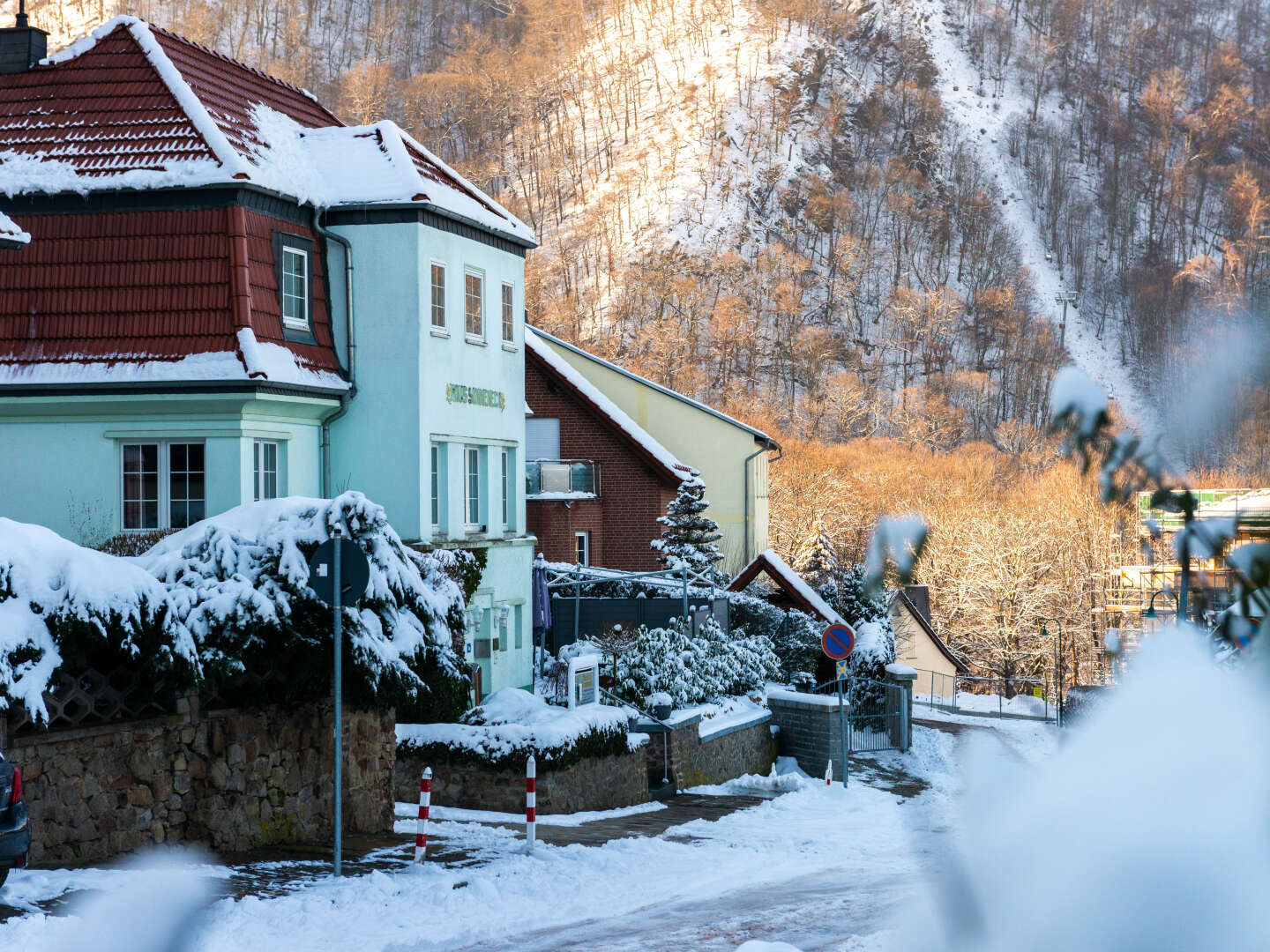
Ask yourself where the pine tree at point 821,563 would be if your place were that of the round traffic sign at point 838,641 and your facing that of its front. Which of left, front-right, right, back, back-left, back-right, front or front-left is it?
back

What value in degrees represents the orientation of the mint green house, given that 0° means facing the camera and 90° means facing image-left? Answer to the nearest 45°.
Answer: approximately 315°

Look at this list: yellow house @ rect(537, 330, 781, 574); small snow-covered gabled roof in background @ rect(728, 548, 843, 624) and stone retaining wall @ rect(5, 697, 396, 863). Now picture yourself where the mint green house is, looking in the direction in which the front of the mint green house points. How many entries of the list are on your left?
2

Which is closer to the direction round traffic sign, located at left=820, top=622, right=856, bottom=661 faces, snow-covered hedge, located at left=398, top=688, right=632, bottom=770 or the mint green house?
the snow-covered hedge

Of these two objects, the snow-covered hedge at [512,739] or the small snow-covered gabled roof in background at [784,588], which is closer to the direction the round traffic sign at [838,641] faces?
the snow-covered hedge

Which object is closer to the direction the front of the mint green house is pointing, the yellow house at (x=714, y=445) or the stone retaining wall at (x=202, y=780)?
the stone retaining wall

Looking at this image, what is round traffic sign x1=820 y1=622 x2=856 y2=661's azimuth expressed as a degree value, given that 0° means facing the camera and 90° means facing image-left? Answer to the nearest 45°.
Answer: approximately 0°

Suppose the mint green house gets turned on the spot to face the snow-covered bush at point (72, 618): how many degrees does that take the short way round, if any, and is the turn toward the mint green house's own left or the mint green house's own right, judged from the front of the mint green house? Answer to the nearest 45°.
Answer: approximately 45° to the mint green house's own right

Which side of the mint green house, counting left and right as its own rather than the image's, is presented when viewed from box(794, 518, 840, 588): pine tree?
left

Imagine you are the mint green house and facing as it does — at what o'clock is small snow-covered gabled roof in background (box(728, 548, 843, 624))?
The small snow-covered gabled roof in background is roughly at 9 o'clock from the mint green house.

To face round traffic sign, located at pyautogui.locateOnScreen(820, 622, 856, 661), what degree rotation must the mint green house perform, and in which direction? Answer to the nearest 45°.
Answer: approximately 45° to its left
